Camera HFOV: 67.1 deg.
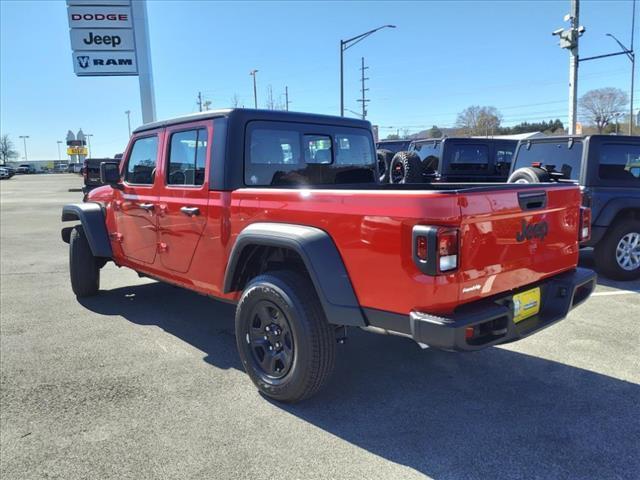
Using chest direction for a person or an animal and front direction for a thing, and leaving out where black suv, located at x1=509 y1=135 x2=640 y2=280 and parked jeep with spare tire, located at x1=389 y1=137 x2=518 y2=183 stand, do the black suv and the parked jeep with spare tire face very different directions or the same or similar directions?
same or similar directions

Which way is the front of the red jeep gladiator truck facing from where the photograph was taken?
facing away from the viewer and to the left of the viewer

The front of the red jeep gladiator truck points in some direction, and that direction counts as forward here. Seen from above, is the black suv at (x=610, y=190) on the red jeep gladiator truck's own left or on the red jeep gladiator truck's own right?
on the red jeep gladiator truck's own right

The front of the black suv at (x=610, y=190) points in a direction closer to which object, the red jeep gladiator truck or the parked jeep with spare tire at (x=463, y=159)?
the parked jeep with spare tire

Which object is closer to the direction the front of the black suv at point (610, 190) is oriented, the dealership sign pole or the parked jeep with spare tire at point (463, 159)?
the parked jeep with spare tire

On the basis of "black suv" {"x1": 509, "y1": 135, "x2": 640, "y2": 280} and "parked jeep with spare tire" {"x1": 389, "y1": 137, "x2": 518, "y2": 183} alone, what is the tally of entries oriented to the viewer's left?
0

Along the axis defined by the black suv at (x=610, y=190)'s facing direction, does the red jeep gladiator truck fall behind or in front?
behind

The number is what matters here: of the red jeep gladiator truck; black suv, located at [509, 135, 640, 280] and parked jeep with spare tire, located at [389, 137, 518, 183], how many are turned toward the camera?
0

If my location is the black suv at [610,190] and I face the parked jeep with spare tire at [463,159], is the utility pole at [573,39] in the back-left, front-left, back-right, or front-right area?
front-right

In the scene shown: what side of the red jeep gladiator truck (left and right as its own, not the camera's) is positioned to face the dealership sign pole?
front

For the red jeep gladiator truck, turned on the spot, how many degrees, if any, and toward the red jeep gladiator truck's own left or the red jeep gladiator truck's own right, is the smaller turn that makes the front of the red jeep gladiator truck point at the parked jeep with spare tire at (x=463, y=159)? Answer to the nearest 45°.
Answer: approximately 45° to the red jeep gladiator truck's own right

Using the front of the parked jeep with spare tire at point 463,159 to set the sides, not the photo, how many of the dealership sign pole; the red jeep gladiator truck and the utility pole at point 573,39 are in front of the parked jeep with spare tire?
1

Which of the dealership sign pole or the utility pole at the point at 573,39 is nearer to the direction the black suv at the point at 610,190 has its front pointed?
the utility pole

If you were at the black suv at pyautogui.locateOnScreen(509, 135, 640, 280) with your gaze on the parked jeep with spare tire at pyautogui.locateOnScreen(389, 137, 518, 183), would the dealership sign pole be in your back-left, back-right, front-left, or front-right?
front-left

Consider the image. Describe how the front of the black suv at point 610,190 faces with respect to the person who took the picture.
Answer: facing away from the viewer and to the right of the viewer

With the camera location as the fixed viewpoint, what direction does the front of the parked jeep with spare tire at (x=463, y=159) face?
facing away from the viewer and to the right of the viewer

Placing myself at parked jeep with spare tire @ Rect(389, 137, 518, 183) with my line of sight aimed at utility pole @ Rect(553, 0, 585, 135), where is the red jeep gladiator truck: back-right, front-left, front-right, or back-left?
back-right

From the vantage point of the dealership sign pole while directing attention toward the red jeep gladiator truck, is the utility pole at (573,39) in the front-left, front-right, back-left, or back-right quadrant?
front-left
